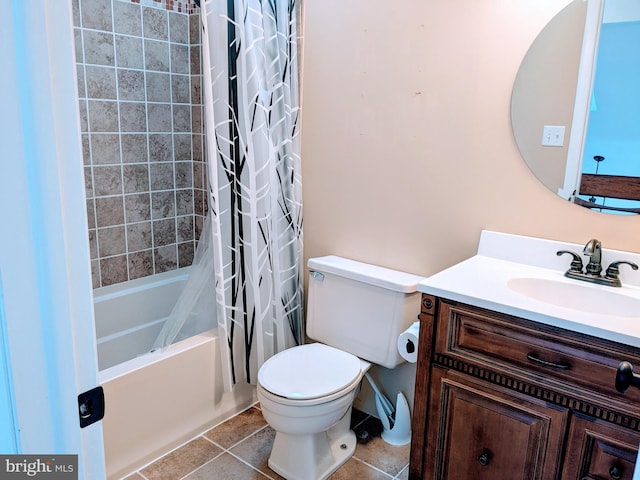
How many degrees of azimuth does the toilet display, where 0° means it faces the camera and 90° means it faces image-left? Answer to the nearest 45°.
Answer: approximately 45°

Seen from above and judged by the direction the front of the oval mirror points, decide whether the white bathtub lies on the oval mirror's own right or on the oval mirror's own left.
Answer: on the oval mirror's own right

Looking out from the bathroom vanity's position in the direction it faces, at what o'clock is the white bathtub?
The white bathtub is roughly at 3 o'clock from the bathroom vanity.
